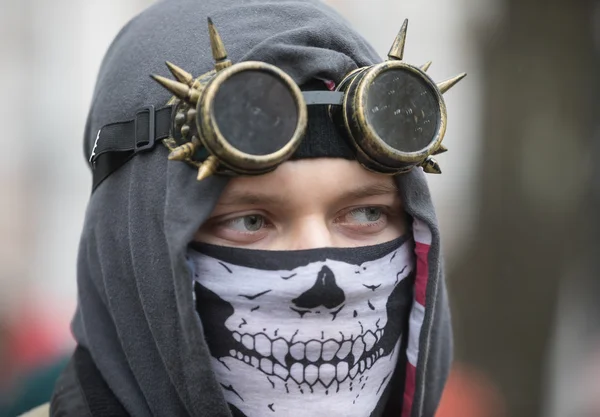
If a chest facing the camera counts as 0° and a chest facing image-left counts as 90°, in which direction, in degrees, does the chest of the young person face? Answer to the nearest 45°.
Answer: approximately 315°
